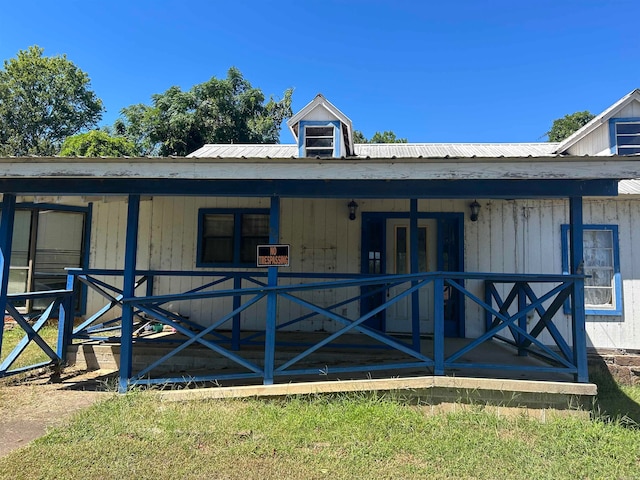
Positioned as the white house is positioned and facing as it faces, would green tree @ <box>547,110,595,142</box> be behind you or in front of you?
behind

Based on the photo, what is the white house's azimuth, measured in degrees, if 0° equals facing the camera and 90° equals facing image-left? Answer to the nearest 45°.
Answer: approximately 0°

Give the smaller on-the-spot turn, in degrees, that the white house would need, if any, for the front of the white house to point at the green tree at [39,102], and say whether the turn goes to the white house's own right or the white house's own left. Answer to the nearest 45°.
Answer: approximately 135° to the white house's own right

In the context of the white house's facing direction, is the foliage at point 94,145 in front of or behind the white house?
behind

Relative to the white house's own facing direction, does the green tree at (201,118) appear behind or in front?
behind
